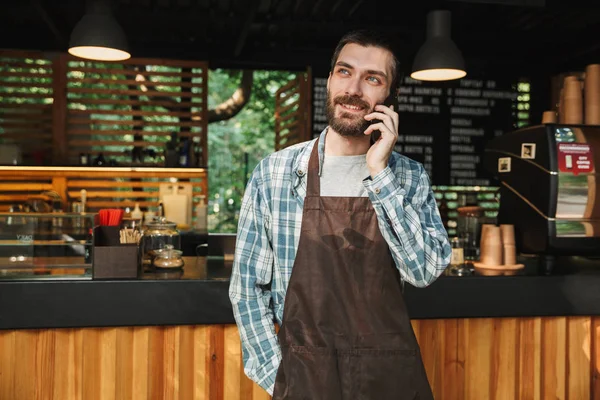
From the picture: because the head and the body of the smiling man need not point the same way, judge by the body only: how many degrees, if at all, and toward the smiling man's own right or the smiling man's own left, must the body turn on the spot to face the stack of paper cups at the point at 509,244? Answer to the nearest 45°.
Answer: approximately 135° to the smiling man's own left

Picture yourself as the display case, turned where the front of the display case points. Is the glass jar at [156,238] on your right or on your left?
on your left

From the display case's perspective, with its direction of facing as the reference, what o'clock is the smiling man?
The smiling man is roughly at 11 o'clock from the display case.

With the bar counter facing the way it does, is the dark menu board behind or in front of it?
behind

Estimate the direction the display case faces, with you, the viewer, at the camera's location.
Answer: facing the viewer

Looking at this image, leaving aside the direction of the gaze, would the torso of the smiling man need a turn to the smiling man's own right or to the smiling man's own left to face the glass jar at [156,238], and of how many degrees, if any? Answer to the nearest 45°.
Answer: approximately 135° to the smiling man's own right

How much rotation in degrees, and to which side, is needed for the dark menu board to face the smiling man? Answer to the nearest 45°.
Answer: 0° — it already faces them

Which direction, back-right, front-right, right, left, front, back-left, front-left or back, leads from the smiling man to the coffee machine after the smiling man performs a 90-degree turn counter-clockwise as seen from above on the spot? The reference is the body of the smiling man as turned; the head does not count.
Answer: front-left

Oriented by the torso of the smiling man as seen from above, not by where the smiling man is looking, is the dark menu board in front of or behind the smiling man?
behind

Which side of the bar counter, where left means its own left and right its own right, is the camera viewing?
front
